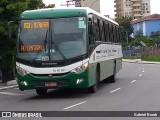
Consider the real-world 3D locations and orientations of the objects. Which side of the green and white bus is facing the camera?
front
